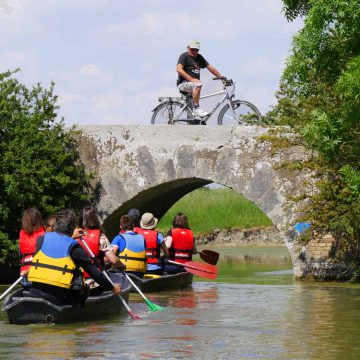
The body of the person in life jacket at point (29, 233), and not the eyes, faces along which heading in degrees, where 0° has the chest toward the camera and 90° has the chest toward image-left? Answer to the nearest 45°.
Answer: approximately 180°

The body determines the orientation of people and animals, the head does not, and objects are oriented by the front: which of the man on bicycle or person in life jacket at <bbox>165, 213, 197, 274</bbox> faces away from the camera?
the person in life jacket

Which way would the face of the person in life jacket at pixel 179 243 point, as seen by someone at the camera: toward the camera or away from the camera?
away from the camera

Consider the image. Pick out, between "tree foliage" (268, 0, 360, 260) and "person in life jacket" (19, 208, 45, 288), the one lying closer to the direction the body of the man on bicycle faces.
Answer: the tree foliage

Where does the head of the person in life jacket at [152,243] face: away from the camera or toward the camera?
away from the camera

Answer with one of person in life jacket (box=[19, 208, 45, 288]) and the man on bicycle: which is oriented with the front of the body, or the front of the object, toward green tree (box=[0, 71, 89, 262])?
the person in life jacket

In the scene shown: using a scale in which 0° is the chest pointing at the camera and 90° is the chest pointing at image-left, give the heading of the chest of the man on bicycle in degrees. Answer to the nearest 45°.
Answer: approximately 315°

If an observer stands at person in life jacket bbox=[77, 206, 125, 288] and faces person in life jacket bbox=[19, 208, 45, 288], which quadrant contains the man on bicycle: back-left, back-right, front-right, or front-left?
back-right

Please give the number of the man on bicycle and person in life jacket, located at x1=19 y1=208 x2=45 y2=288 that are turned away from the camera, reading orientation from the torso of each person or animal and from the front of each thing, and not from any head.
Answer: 1

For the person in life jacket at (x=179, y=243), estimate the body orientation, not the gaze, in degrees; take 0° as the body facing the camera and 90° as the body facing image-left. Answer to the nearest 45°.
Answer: approximately 180°

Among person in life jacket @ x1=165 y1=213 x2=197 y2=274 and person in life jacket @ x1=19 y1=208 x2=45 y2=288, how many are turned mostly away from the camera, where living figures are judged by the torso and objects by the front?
2

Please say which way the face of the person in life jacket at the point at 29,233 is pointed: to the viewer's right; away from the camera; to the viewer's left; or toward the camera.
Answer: away from the camera
